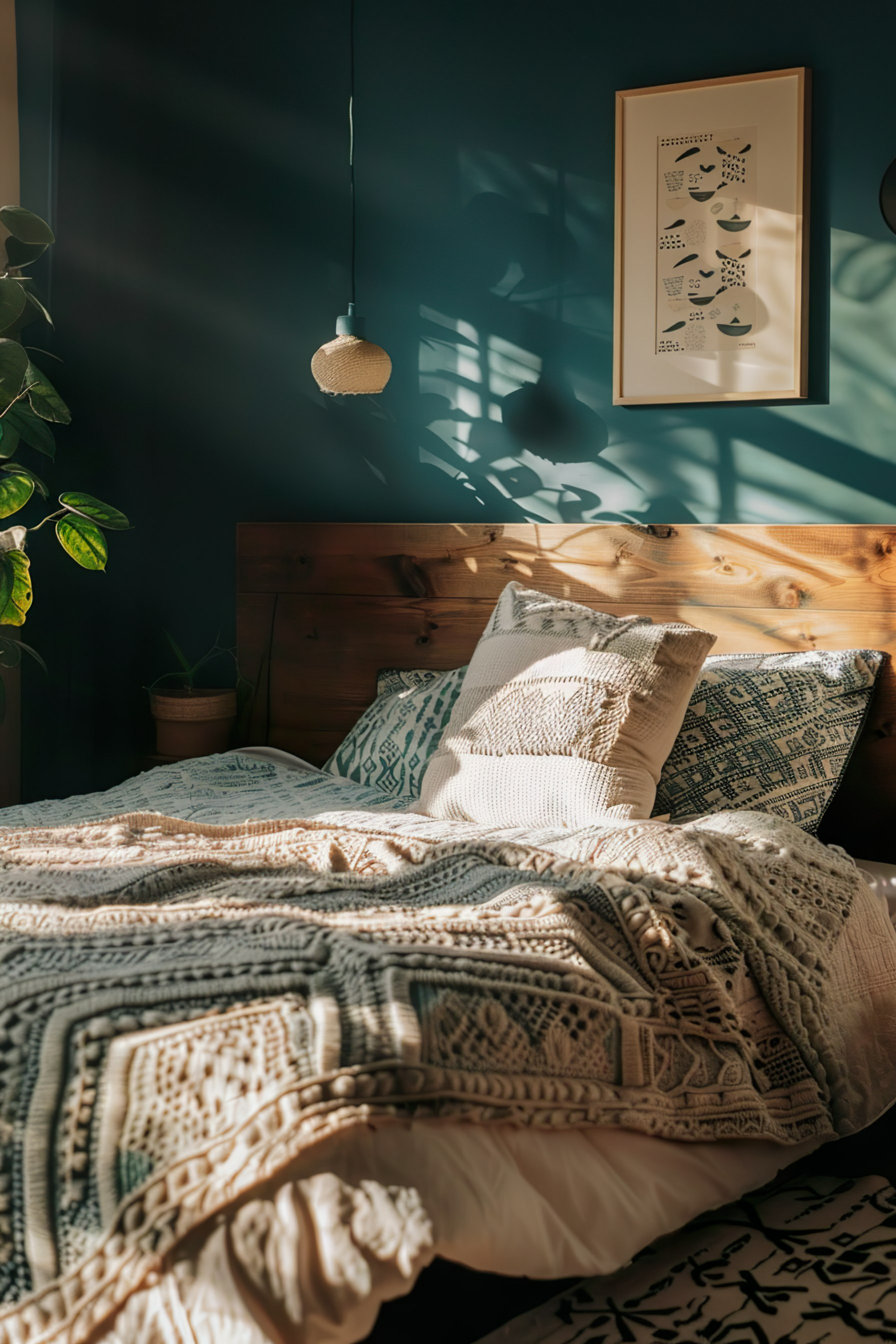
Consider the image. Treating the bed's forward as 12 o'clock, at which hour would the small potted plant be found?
The small potted plant is roughly at 4 o'clock from the bed.

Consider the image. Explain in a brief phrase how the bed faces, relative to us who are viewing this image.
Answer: facing the viewer and to the left of the viewer

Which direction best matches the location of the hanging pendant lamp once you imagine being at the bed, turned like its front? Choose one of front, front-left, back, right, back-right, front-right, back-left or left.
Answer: back-right

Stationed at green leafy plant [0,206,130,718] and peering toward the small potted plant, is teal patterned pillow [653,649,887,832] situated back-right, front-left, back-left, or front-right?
front-right

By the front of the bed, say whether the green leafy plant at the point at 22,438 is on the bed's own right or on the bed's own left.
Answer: on the bed's own right
